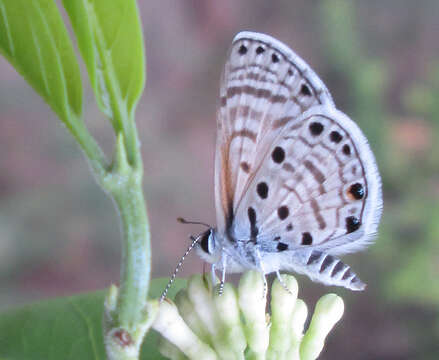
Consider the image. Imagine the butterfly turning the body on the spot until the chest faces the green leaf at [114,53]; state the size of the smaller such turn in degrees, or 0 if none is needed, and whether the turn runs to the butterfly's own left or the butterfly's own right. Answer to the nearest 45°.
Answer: approximately 45° to the butterfly's own left

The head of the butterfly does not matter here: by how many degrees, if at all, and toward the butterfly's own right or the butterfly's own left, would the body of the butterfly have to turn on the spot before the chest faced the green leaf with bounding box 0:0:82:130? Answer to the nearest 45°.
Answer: approximately 45° to the butterfly's own left

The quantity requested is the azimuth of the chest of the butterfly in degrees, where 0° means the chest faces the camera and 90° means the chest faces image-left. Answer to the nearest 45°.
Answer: approximately 90°
